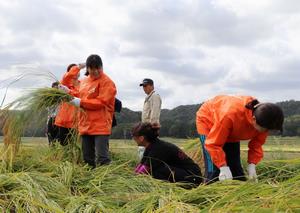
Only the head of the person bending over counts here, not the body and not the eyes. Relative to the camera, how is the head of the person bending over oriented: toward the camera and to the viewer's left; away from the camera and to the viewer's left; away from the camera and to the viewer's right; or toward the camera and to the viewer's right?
toward the camera and to the viewer's right

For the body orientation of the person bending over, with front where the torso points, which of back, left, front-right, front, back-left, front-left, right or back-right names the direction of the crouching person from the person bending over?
back

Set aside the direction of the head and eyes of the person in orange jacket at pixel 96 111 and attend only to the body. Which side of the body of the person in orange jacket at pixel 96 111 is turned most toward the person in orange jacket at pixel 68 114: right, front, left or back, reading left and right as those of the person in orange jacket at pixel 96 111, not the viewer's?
right

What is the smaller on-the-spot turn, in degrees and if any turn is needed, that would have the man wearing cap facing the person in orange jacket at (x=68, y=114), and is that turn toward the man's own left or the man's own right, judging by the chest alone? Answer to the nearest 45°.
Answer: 0° — they already face them

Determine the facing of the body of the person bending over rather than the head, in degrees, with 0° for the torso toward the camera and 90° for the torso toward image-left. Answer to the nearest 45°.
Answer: approximately 315°

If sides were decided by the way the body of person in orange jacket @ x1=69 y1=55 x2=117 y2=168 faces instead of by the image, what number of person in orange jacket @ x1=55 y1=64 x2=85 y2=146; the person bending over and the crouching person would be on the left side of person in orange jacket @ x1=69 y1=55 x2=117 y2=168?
2

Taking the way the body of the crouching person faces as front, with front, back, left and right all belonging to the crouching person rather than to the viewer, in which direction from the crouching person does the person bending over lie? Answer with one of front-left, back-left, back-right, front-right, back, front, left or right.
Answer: back-left

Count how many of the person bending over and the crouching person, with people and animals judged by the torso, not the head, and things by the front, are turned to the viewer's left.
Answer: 1

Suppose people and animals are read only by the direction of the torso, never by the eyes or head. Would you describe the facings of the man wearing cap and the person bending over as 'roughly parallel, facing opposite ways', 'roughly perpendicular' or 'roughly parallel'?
roughly perpendicular

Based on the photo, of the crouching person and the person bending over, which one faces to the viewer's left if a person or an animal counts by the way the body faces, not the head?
the crouching person

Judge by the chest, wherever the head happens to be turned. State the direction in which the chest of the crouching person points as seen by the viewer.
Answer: to the viewer's left

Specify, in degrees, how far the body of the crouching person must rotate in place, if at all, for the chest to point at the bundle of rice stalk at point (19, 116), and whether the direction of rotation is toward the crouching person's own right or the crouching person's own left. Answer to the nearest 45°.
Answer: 0° — they already face it

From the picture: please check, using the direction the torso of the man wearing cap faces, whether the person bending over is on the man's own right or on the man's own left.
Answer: on the man's own left

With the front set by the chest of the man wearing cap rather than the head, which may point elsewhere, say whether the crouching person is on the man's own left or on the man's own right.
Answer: on the man's own left
